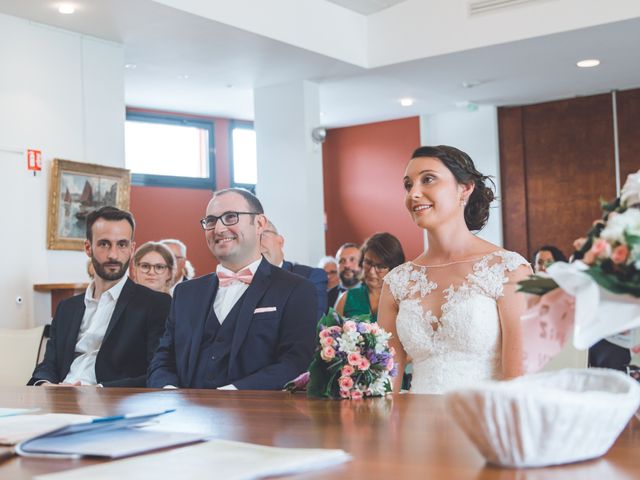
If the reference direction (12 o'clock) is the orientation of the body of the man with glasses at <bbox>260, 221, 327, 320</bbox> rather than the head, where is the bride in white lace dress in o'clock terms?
The bride in white lace dress is roughly at 10 o'clock from the man with glasses.

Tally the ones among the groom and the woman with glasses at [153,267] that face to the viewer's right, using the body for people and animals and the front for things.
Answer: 0

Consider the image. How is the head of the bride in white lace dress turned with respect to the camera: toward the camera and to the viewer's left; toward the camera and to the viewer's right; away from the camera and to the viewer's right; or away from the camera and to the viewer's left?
toward the camera and to the viewer's left

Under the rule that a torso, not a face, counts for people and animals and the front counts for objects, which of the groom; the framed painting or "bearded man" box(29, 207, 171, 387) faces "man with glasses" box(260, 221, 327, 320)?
the framed painting

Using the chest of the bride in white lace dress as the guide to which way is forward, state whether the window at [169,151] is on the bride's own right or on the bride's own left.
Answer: on the bride's own right

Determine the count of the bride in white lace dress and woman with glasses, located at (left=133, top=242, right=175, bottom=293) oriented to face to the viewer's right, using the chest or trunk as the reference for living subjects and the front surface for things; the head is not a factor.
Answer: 0

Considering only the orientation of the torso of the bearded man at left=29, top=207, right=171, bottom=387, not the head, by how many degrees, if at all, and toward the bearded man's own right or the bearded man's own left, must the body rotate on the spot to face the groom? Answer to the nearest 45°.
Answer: approximately 90° to the bearded man's own left

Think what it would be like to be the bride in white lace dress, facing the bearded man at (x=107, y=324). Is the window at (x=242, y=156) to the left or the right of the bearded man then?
right

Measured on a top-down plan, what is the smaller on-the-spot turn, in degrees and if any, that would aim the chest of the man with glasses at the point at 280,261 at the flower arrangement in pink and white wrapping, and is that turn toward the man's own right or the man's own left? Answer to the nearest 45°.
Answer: approximately 45° to the man's own left

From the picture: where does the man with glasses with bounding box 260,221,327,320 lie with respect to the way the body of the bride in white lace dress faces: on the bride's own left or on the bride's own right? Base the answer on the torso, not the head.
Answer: on the bride's own right

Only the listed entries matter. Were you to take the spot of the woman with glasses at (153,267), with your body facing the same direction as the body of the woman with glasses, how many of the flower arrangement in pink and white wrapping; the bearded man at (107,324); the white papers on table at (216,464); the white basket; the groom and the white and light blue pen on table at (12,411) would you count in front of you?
6

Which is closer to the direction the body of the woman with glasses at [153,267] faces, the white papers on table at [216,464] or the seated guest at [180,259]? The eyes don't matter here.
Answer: the white papers on table

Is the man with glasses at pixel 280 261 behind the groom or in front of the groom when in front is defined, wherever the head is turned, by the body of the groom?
behind
